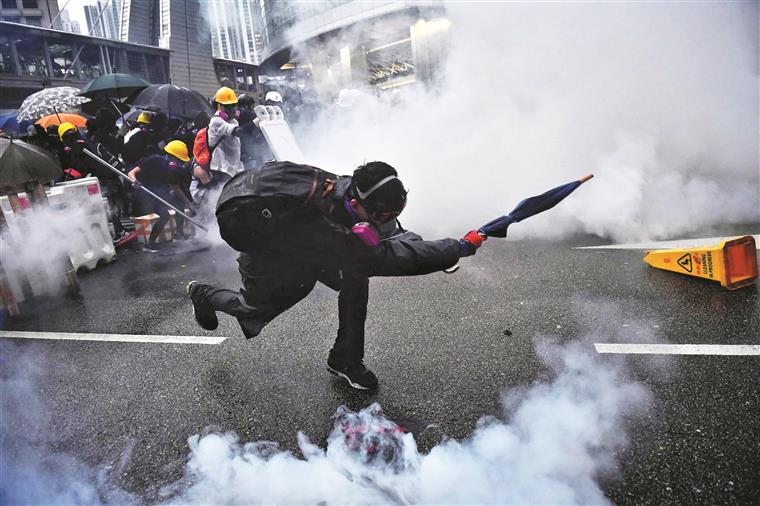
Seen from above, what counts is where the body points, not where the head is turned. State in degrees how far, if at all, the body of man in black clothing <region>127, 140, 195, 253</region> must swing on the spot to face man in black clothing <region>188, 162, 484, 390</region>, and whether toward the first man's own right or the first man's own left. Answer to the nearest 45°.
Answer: approximately 45° to the first man's own right

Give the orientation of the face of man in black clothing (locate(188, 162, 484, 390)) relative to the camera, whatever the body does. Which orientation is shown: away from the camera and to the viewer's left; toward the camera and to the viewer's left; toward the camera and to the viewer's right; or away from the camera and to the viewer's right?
toward the camera and to the viewer's right

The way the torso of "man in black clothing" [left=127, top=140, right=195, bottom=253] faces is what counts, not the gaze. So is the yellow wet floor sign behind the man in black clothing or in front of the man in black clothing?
in front

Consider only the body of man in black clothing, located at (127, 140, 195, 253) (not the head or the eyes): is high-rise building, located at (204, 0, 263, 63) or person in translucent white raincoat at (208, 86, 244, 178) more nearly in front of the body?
the person in translucent white raincoat

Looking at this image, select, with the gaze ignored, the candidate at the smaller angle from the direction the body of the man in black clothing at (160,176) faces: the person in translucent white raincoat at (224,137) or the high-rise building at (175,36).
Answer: the person in translucent white raincoat

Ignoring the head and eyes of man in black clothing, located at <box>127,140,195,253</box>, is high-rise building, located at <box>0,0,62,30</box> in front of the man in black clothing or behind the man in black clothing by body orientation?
behind

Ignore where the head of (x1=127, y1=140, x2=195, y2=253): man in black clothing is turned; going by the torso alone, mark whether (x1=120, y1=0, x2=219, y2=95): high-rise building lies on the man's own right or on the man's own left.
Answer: on the man's own left

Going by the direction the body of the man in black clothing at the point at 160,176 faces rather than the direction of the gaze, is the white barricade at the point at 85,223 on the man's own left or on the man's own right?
on the man's own right

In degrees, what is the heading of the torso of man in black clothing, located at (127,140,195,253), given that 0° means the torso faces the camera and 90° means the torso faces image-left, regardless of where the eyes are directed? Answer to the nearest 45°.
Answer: approximately 315°

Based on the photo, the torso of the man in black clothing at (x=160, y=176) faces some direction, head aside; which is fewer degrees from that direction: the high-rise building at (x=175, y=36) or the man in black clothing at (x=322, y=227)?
the man in black clothing

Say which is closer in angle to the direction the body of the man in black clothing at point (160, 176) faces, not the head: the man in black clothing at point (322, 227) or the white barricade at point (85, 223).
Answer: the man in black clothing

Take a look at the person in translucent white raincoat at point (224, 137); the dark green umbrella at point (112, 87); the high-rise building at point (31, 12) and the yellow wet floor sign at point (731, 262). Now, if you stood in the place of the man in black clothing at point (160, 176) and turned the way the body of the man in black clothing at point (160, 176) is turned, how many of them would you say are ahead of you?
2
